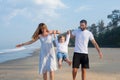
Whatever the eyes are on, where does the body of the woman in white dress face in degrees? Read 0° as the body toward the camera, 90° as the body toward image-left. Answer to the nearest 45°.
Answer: approximately 0°
